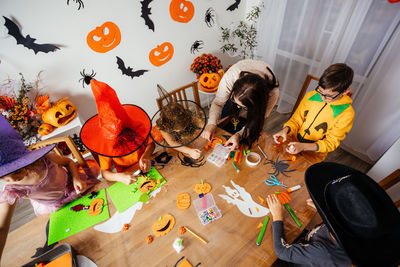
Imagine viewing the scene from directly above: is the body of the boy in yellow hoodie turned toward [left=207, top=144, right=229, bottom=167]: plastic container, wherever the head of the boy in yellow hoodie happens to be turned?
yes

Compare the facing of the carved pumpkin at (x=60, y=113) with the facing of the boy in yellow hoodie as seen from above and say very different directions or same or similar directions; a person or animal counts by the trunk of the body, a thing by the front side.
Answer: very different directions

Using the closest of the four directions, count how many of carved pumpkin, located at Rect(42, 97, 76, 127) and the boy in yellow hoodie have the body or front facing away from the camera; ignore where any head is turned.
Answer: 0

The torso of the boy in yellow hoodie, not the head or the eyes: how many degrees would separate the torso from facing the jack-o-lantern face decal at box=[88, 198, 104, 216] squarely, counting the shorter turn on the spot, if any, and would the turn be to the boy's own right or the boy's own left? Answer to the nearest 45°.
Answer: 0° — they already face it

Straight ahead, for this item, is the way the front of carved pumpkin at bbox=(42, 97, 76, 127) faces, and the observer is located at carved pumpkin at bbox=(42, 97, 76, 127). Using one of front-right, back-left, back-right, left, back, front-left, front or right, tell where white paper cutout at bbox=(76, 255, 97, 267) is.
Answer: front-right

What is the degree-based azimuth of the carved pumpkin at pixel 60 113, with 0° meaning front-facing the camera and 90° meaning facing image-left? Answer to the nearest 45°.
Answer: approximately 315°

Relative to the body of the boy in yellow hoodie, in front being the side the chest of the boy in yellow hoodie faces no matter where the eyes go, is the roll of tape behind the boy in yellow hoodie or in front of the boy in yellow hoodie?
in front

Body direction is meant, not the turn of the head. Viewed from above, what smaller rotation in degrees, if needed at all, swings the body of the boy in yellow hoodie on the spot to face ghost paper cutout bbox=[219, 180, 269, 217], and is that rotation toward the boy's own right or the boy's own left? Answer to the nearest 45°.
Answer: approximately 45° to the boy's own left

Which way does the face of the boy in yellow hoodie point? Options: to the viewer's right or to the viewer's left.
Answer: to the viewer's left

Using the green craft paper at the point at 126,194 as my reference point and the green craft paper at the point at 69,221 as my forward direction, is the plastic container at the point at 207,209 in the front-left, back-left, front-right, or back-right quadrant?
back-left

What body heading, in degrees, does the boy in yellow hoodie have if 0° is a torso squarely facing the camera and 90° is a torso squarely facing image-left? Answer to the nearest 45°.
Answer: approximately 45°
